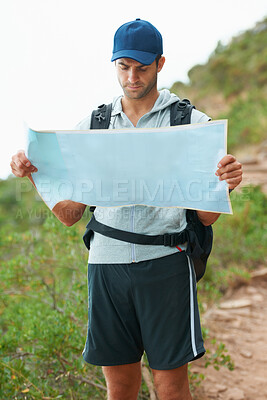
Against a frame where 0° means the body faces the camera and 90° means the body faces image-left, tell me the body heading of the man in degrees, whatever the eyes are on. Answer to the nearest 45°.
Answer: approximately 0°
